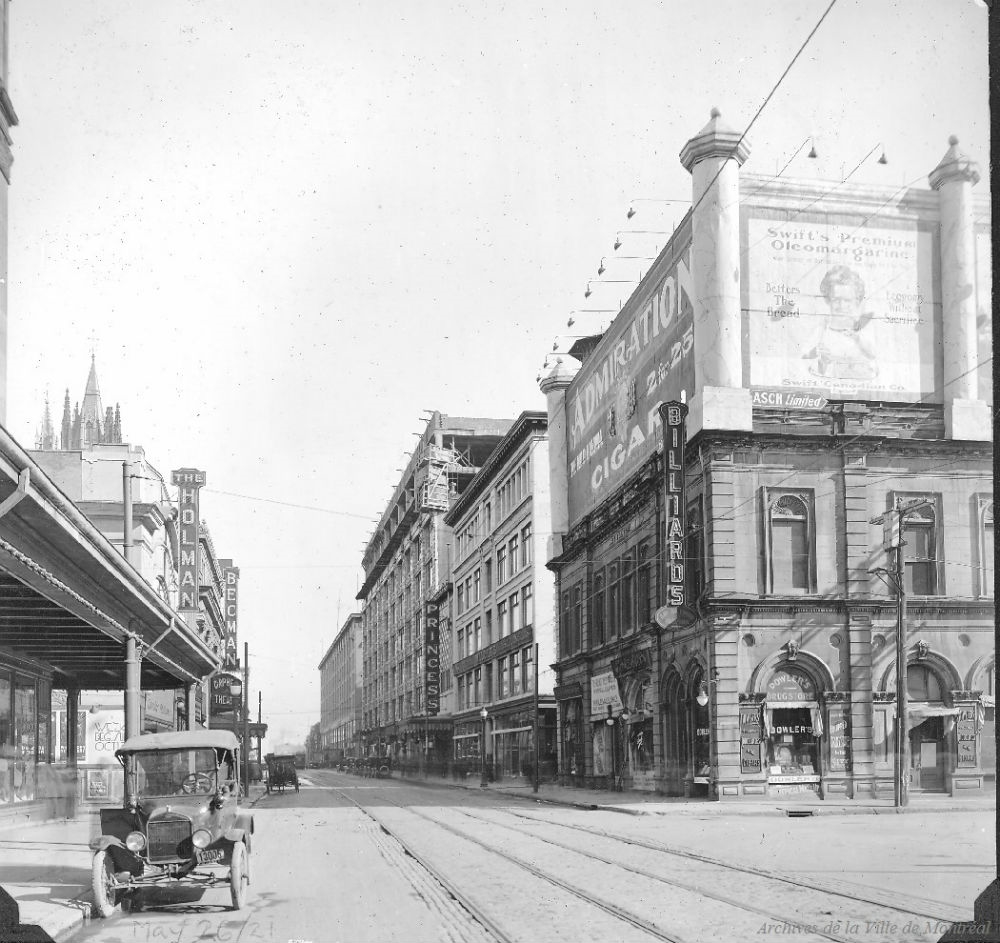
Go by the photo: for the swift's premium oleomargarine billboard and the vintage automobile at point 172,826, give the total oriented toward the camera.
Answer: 2

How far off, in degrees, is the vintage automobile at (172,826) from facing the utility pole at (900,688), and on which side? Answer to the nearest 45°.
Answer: approximately 135° to its left

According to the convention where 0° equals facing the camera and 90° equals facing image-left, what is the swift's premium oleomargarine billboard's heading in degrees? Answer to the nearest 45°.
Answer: approximately 0°
